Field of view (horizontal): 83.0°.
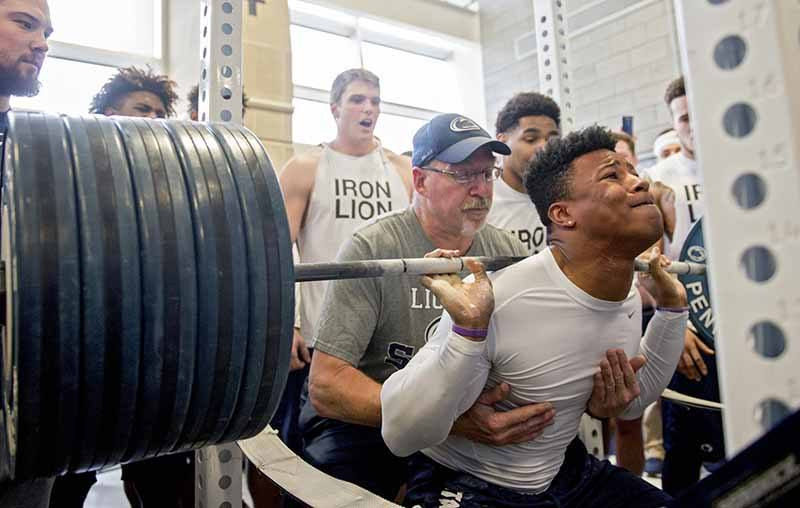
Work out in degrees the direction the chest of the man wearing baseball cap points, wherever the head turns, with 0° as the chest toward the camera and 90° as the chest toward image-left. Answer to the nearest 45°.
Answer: approximately 315°

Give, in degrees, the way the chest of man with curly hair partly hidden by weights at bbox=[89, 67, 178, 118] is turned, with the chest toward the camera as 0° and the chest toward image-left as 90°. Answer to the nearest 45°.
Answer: approximately 315°

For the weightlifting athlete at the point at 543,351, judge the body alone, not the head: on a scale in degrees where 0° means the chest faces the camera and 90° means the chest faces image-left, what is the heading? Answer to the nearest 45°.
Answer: approximately 315°
